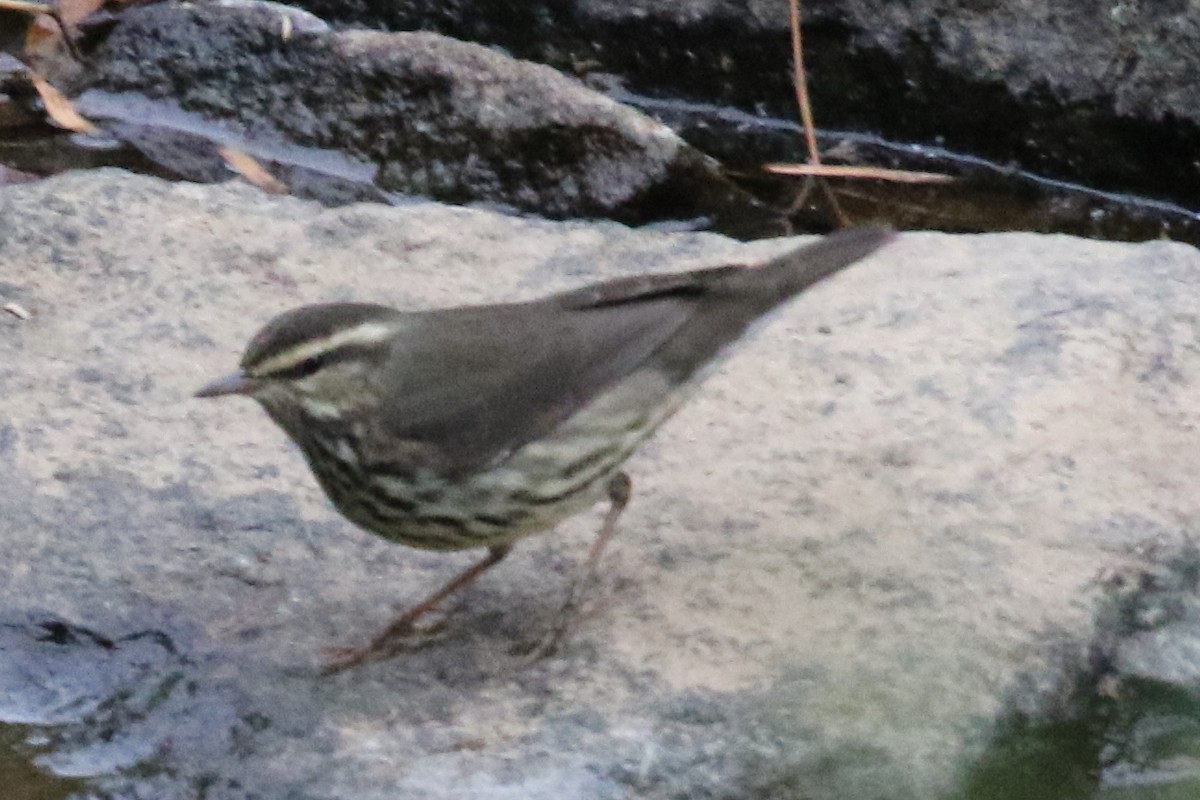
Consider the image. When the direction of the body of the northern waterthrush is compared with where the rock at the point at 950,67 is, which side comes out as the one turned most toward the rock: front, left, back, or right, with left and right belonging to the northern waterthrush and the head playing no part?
right

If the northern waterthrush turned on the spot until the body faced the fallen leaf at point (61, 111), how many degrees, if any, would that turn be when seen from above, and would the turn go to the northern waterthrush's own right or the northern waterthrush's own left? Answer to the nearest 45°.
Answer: approximately 45° to the northern waterthrush's own right

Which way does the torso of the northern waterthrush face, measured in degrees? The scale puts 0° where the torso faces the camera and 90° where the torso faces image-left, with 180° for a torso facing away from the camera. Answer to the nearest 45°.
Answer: approximately 90°

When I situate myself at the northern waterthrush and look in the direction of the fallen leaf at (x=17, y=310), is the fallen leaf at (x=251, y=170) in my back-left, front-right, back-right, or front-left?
front-right

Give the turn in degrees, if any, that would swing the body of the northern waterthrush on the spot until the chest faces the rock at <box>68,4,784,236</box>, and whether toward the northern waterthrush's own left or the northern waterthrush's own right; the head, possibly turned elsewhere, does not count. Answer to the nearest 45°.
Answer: approximately 90° to the northern waterthrush's own right

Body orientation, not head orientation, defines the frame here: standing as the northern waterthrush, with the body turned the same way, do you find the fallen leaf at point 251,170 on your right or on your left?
on your right

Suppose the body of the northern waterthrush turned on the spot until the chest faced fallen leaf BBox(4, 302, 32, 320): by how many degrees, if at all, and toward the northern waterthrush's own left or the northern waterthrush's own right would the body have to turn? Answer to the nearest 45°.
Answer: approximately 45° to the northern waterthrush's own right
